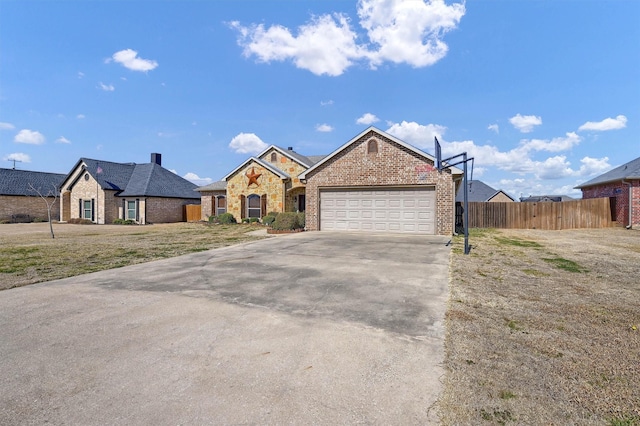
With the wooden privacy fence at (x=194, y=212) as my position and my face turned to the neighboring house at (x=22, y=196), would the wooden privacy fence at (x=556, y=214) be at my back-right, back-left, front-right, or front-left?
back-left

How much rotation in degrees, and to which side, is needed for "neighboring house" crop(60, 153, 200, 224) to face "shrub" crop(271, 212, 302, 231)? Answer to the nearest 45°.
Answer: approximately 90° to its left

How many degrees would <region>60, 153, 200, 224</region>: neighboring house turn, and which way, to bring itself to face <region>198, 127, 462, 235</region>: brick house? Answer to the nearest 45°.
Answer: approximately 90° to its left

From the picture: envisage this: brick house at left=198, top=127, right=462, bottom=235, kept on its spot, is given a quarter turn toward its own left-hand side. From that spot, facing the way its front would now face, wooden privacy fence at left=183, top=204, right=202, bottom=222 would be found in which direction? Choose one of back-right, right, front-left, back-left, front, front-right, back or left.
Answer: back-left

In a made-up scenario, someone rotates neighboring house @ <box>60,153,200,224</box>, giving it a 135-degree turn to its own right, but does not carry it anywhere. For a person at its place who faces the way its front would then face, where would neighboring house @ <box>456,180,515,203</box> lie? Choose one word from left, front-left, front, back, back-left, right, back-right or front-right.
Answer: right

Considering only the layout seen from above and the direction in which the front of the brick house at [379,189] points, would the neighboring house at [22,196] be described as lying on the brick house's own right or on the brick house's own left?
on the brick house's own right

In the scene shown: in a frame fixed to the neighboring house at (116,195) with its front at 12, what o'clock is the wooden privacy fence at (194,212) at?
The wooden privacy fence is roughly at 8 o'clock from the neighboring house.

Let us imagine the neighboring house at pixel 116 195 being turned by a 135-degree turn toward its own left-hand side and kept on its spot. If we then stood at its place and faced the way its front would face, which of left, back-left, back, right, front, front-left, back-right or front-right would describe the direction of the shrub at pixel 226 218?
front-right

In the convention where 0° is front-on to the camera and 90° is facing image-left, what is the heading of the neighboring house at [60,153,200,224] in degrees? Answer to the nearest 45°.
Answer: approximately 45°

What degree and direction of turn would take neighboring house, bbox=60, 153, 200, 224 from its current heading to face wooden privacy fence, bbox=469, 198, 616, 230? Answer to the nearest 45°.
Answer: approximately 90° to its left

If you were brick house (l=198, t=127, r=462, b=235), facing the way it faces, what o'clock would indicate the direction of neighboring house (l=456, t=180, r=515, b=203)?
The neighboring house is roughly at 7 o'clock from the brick house.

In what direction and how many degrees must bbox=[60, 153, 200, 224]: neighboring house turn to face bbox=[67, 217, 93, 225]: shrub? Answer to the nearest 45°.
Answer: approximately 45° to its right

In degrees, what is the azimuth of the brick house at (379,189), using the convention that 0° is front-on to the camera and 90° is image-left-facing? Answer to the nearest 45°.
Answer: approximately 0°

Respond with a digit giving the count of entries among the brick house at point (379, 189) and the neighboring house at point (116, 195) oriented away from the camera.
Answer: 0
